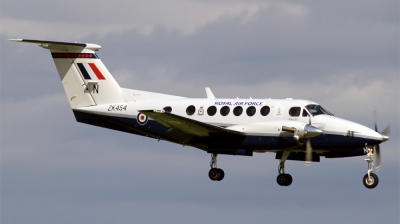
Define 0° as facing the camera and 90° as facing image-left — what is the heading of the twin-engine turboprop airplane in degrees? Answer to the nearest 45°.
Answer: approximately 315°
